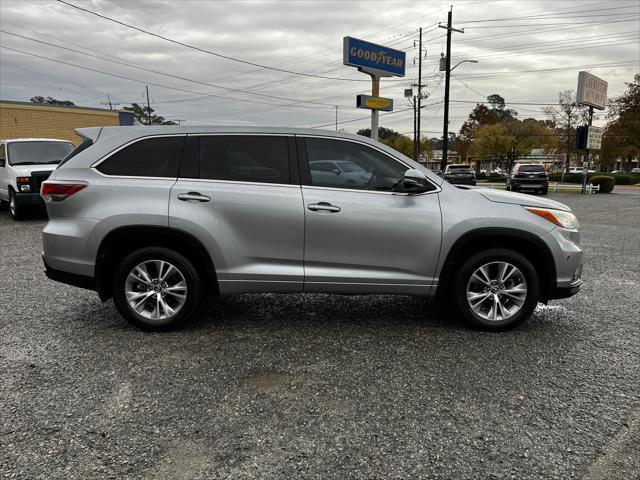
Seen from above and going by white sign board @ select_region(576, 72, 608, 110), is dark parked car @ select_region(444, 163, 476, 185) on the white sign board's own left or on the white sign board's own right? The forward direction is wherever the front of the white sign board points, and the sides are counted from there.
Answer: on the white sign board's own right

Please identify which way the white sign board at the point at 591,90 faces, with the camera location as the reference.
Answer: facing the viewer and to the right of the viewer

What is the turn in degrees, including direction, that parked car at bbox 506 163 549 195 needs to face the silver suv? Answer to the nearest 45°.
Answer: approximately 180°

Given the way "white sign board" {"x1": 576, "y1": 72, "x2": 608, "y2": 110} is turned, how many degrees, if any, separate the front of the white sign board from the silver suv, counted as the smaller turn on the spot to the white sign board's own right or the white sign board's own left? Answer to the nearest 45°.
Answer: approximately 45° to the white sign board's own right

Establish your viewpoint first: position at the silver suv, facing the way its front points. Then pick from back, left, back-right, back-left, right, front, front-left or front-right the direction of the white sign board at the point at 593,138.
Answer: front-left

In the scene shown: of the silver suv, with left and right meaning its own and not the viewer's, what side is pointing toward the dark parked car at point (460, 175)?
left

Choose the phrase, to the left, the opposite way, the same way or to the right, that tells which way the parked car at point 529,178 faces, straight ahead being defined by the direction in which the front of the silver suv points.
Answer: to the left

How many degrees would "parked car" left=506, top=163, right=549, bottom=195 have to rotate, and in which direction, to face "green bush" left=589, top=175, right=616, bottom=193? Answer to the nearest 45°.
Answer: approximately 45° to its right

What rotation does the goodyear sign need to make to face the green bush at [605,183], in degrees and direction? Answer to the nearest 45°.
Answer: approximately 90° to its left

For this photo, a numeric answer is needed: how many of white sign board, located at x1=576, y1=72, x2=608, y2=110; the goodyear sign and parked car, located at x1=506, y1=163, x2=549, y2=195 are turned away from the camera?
1

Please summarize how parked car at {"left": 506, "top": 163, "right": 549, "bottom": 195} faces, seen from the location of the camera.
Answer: facing away from the viewer

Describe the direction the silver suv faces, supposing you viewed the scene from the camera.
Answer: facing to the right of the viewer

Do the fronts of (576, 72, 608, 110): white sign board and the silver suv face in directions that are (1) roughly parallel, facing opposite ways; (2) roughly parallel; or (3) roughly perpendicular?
roughly perpendicular
